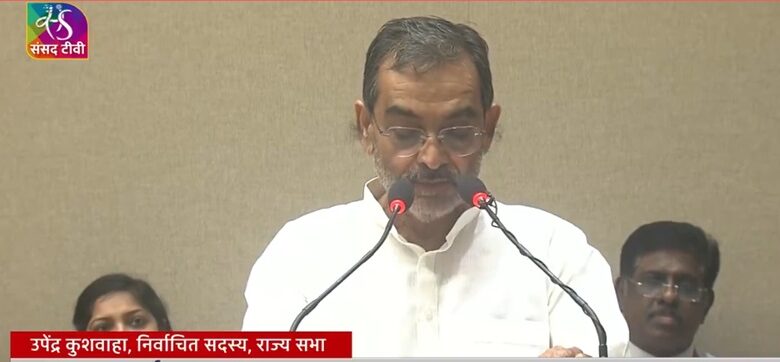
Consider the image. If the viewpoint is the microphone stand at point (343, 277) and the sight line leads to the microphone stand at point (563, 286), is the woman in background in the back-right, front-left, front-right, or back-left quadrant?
back-left

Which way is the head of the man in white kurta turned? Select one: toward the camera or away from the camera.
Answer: toward the camera

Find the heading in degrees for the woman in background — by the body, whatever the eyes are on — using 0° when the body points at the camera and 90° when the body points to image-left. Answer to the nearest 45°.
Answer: approximately 0°

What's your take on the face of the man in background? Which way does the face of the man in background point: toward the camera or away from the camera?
toward the camera

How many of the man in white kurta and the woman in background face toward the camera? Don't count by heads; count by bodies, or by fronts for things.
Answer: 2

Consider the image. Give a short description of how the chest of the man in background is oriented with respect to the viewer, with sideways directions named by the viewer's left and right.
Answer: facing the viewer

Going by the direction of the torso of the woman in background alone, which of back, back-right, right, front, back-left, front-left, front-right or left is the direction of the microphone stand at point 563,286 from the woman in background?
front-left

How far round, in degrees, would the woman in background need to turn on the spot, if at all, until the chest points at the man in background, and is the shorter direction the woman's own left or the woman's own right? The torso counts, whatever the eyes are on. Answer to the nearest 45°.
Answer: approximately 90° to the woman's own left

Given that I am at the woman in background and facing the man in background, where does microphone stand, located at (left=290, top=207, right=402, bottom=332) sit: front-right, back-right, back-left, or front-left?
front-right

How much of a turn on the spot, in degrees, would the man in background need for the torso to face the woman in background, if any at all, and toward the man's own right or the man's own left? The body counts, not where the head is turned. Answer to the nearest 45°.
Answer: approximately 90° to the man's own right

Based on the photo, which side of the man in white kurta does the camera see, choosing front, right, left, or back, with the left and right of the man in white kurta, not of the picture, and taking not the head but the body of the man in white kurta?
front

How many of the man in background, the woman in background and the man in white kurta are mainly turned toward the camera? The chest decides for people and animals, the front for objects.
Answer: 3
